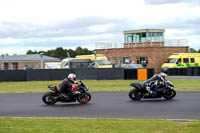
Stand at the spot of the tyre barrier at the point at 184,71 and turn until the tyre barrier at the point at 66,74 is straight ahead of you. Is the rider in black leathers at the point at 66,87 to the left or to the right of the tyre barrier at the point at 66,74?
left

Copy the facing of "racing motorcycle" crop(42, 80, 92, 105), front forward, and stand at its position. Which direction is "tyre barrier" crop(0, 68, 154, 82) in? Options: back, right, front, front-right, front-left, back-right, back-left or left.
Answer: left

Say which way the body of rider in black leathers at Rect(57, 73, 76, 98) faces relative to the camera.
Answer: to the viewer's right

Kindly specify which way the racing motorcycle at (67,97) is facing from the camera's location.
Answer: facing to the right of the viewer

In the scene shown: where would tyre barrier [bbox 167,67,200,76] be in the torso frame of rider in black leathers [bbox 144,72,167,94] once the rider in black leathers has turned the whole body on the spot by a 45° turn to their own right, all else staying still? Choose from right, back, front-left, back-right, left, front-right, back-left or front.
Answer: back-left

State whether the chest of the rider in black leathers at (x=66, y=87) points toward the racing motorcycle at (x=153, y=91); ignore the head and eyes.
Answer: yes

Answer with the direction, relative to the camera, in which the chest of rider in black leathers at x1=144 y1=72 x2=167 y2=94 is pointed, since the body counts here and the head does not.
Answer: to the viewer's right

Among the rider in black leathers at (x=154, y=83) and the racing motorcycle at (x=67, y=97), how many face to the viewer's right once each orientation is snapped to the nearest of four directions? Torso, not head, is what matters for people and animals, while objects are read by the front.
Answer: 2

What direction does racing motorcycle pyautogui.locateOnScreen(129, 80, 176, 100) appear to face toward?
to the viewer's right

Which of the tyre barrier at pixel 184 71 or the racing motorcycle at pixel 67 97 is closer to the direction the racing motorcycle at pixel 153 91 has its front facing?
the tyre barrier

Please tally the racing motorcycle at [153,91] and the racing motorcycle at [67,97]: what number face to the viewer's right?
2
